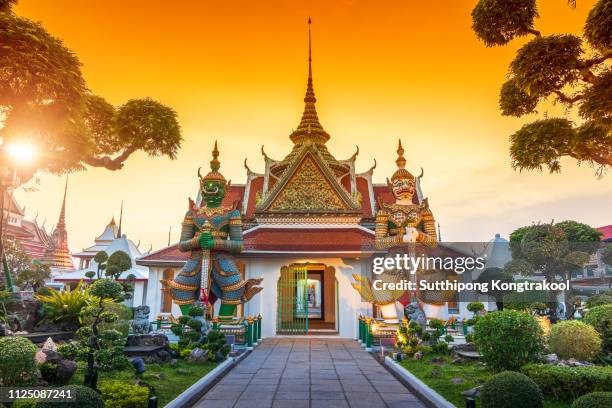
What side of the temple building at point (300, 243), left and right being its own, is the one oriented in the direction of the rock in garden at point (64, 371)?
front

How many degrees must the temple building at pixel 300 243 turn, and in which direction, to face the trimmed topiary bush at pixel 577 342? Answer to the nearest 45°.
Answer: approximately 45° to its left

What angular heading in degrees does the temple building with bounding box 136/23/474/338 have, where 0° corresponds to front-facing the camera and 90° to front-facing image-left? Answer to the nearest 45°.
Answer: approximately 0°

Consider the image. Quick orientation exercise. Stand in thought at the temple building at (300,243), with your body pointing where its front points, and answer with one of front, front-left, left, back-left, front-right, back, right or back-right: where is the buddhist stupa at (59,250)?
back-right

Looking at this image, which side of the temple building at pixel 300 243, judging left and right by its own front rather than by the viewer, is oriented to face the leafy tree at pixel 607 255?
left

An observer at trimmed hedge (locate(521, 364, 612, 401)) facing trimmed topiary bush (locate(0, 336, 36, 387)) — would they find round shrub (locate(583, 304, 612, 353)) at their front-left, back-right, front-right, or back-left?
back-right

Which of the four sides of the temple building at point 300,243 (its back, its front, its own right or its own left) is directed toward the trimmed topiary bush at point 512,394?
front

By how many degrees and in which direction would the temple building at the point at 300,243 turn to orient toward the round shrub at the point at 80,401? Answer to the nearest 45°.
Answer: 0° — it already faces it

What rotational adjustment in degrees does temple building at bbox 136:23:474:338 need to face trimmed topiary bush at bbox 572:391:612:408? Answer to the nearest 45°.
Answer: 0° — it already faces it

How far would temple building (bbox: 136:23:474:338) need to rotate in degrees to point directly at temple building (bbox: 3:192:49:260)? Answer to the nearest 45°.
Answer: approximately 135° to its right

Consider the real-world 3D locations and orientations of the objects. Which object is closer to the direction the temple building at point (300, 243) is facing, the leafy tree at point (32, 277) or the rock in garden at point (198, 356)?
the rock in garden

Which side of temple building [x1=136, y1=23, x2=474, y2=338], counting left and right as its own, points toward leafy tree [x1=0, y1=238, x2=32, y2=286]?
right

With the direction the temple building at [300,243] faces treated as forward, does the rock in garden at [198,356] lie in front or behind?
in front

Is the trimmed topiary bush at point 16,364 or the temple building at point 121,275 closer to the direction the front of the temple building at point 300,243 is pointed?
the trimmed topiary bush

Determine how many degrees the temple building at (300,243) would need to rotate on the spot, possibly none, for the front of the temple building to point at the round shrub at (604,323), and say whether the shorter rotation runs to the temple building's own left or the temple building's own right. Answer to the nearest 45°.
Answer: approximately 45° to the temple building's own left
